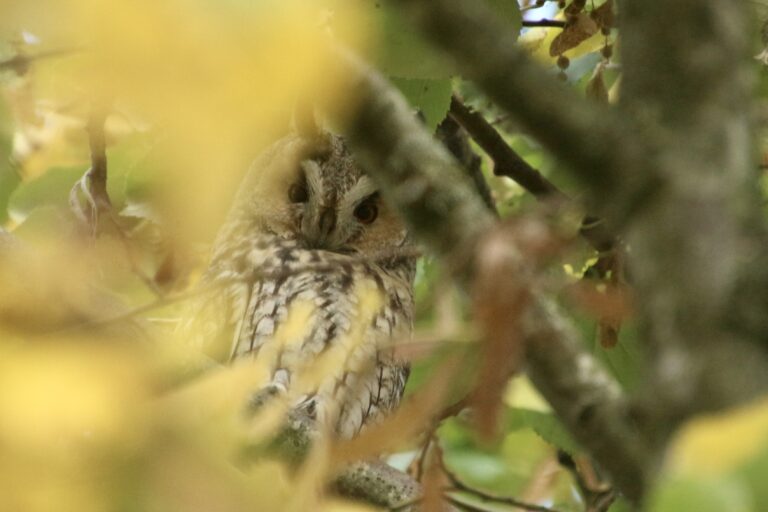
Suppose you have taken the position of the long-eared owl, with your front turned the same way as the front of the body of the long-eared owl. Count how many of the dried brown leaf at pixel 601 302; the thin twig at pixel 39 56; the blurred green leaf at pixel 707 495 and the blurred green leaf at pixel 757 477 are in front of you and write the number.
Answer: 4

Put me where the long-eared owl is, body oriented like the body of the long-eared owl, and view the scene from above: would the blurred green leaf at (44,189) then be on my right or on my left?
on my right

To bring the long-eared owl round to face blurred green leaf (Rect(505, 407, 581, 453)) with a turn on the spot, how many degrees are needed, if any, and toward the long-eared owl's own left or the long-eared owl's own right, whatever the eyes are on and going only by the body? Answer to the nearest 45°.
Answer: approximately 45° to the long-eared owl's own left

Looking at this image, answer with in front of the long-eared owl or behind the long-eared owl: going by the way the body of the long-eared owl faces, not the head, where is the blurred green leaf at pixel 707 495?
in front

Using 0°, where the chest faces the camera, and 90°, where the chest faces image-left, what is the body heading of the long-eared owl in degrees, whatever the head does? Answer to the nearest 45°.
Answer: approximately 0°

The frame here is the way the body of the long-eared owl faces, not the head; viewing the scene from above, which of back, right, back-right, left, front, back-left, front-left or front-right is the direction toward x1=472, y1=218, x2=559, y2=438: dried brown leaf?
front

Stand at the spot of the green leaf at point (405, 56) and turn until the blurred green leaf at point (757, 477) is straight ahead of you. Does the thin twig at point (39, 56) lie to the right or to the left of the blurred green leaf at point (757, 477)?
right

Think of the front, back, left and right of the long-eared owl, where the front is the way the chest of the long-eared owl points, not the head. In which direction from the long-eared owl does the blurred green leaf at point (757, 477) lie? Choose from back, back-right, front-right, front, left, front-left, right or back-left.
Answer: front
